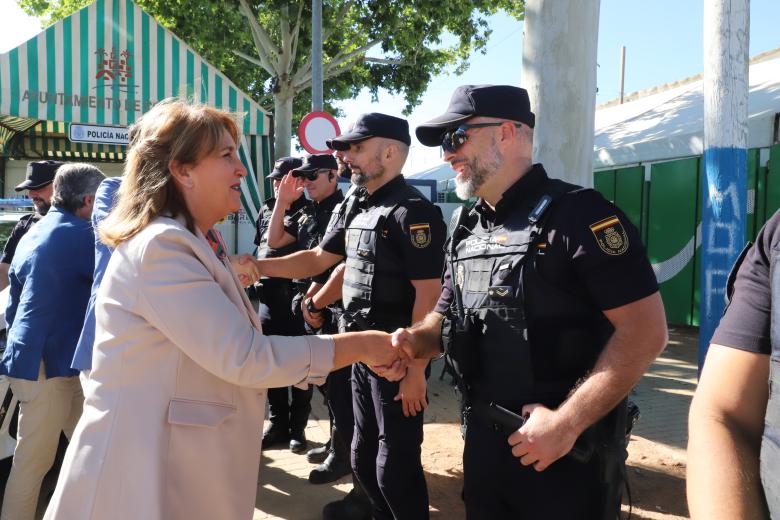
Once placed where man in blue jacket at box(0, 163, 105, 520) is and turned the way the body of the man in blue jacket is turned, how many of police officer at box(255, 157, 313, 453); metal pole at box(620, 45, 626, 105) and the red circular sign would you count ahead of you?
3

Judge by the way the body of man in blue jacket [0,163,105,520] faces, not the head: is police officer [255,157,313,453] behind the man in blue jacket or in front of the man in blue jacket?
in front

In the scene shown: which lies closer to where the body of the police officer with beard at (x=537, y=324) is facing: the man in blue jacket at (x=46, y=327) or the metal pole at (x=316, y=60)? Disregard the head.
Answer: the man in blue jacket

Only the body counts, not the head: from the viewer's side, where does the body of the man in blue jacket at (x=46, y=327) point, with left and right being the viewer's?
facing away from the viewer and to the right of the viewer

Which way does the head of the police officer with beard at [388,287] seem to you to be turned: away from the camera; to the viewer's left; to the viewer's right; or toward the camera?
to the viewer's left

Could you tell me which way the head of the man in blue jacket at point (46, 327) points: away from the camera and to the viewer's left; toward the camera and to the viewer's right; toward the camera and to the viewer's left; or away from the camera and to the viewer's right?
away from the camera and to the viewer's right

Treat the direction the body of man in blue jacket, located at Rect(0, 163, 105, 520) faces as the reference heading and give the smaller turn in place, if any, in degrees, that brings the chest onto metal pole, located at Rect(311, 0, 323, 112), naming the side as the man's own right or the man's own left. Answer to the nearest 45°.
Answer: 0° — they already face it

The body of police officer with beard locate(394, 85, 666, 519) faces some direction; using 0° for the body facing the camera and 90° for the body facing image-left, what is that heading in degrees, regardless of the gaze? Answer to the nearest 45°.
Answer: approximately 45°

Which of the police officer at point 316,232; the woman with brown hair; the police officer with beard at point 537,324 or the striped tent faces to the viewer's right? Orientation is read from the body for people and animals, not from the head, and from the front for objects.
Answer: the woman with brown hair

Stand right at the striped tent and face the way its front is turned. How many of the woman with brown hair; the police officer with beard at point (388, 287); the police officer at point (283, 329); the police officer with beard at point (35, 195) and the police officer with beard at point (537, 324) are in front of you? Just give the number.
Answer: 5

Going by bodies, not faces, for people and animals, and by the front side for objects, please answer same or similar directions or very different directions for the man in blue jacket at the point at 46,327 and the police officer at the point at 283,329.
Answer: very different directions

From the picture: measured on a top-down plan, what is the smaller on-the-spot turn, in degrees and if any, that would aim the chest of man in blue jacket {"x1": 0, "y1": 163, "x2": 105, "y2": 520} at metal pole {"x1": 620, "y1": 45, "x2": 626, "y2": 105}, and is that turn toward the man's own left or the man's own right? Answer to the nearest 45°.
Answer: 0° — they already face it

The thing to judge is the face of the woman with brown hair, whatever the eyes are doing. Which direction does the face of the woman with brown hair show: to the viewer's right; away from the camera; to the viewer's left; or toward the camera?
to the viewer's right
